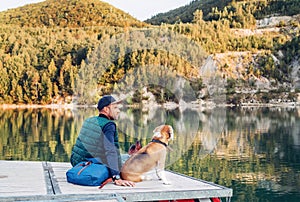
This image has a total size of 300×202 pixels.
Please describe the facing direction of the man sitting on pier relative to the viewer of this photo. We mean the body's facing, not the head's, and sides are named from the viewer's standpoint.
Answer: facing away from the viewer and to the right of the viewer

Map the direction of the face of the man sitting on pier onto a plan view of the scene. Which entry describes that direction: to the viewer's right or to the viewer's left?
to the viewer's right
